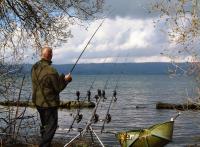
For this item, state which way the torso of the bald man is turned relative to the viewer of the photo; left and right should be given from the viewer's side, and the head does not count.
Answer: facing away from the viewer and to the right of the viewer

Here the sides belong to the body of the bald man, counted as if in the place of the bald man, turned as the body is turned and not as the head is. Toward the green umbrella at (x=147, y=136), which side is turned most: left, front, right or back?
right
